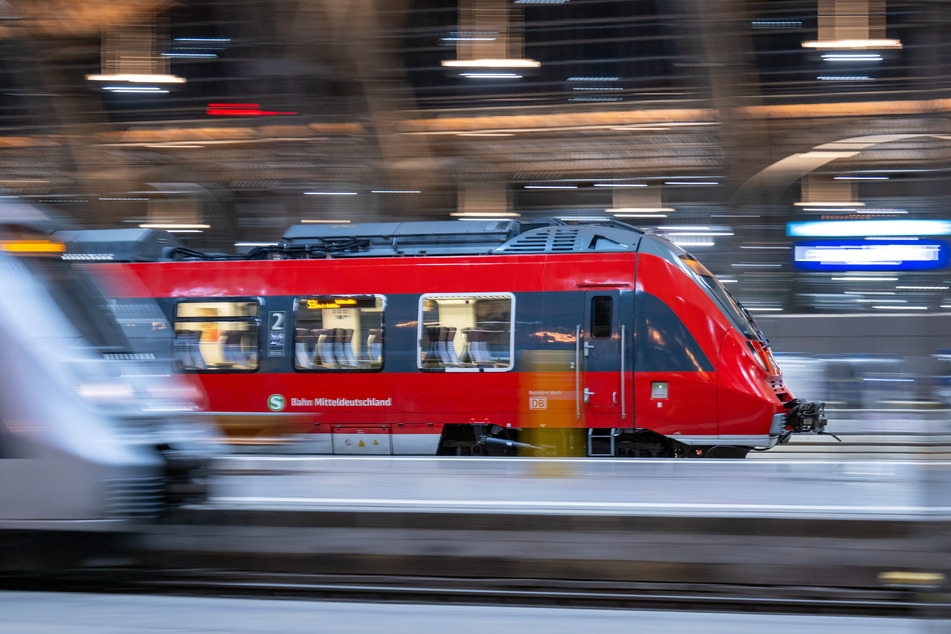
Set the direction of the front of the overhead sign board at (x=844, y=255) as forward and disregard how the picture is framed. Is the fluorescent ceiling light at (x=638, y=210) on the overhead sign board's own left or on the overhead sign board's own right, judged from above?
on the overhead sign board's own right

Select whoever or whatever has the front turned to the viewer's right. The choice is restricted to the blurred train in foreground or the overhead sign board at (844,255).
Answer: the blurred train in foreground

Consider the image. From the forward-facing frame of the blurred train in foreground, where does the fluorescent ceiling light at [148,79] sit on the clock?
The fluorescent ceiling light is roughly at 9 o'clock from the blurred train in foreground.

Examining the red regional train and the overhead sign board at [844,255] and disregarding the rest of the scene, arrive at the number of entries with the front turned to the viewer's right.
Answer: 1

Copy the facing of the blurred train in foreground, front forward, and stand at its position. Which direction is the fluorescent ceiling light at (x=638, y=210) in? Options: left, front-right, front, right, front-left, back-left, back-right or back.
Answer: front-left

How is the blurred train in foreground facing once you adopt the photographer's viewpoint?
facing to the right of the viewer

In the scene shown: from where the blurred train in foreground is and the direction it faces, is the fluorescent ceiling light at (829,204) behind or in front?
in front

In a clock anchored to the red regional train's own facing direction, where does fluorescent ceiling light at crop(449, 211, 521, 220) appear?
The fluorescent ceiling light is roughly at 9 o'clock from the red regional train.

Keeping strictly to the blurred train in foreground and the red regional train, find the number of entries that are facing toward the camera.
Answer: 0

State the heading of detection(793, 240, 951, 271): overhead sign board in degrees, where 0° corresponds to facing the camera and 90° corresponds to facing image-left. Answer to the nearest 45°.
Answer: approximately 0°

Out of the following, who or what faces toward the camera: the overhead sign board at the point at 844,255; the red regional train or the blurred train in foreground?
the overhead sign board

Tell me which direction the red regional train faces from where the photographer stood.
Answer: facing to the right of the viewer

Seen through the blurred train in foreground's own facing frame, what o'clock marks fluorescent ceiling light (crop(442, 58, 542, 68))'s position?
The fluorescent ceiling light is roughly at 10 o'clock from the blurred train in foreground.
